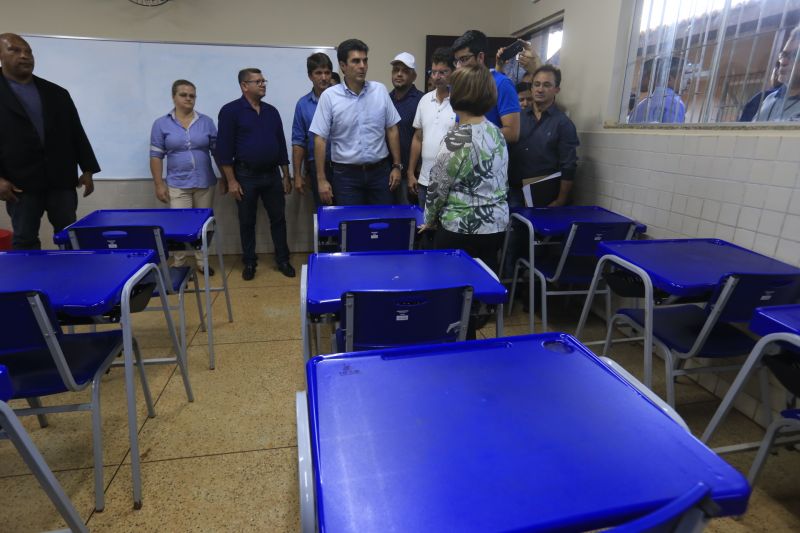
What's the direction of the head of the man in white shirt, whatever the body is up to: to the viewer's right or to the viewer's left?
to the viewer's left

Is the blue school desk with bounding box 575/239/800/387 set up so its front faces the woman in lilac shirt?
no

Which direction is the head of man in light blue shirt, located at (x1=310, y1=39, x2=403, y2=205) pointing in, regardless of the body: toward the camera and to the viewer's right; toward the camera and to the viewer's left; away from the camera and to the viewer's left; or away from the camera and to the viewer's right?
toward the camera and to the viewer's right

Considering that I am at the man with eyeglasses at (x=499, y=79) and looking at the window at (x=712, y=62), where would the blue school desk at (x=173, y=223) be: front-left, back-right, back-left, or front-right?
back-right

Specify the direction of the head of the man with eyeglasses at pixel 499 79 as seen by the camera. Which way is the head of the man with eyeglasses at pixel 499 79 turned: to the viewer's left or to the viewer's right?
to the viewer's left
